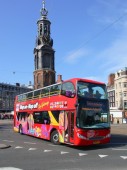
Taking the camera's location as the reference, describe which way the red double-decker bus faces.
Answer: facing the viewer and to the right of the viewer
